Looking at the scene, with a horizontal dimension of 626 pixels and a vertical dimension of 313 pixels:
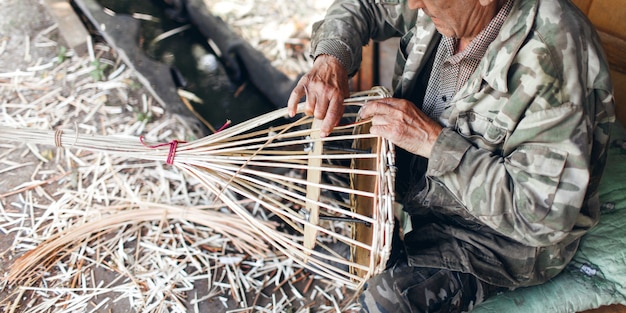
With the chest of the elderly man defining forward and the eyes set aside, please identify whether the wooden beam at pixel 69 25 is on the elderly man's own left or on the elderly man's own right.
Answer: on the elderly man's own right

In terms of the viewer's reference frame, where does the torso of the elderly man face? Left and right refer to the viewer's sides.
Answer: facing the viewer and to the left of the viewer

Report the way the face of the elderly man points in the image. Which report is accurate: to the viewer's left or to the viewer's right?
to the viewer's left
